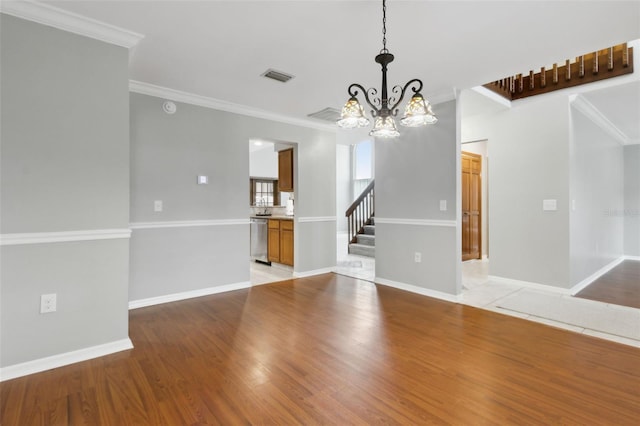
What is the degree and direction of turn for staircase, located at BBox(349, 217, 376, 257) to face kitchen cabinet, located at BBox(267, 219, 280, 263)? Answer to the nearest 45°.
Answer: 0° — it already faces it

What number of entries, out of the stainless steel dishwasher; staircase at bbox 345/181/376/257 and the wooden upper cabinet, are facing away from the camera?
0

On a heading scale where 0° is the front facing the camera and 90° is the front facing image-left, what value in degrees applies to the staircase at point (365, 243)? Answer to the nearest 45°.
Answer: approximately 45°

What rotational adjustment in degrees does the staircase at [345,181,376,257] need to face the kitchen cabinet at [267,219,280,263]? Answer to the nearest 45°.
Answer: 0° — it already faces it

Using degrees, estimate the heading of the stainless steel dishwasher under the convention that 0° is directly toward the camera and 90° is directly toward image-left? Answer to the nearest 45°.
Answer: approximately 45°

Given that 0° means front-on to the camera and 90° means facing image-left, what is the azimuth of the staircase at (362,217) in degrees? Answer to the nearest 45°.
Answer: approximately 45°

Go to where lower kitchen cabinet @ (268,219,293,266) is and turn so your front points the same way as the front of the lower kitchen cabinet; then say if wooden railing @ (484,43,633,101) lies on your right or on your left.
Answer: on your left

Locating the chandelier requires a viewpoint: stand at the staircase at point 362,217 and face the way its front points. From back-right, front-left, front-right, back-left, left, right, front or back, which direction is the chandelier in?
front-left

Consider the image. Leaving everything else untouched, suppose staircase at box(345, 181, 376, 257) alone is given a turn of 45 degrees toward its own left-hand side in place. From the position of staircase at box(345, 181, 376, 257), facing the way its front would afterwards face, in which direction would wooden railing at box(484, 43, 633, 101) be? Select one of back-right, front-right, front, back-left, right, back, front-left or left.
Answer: front-left

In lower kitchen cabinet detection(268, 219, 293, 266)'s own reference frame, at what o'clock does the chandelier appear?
The chandelier is roughly at 10 o'clock from the lower kitchen cabinet.

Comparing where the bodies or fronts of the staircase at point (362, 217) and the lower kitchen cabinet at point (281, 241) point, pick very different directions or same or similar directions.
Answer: same or similar directions

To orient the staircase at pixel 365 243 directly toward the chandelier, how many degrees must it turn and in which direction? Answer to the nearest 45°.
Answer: approximately 45° to its left

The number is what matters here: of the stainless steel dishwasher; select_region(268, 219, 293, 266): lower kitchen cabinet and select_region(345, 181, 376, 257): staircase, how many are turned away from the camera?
0
